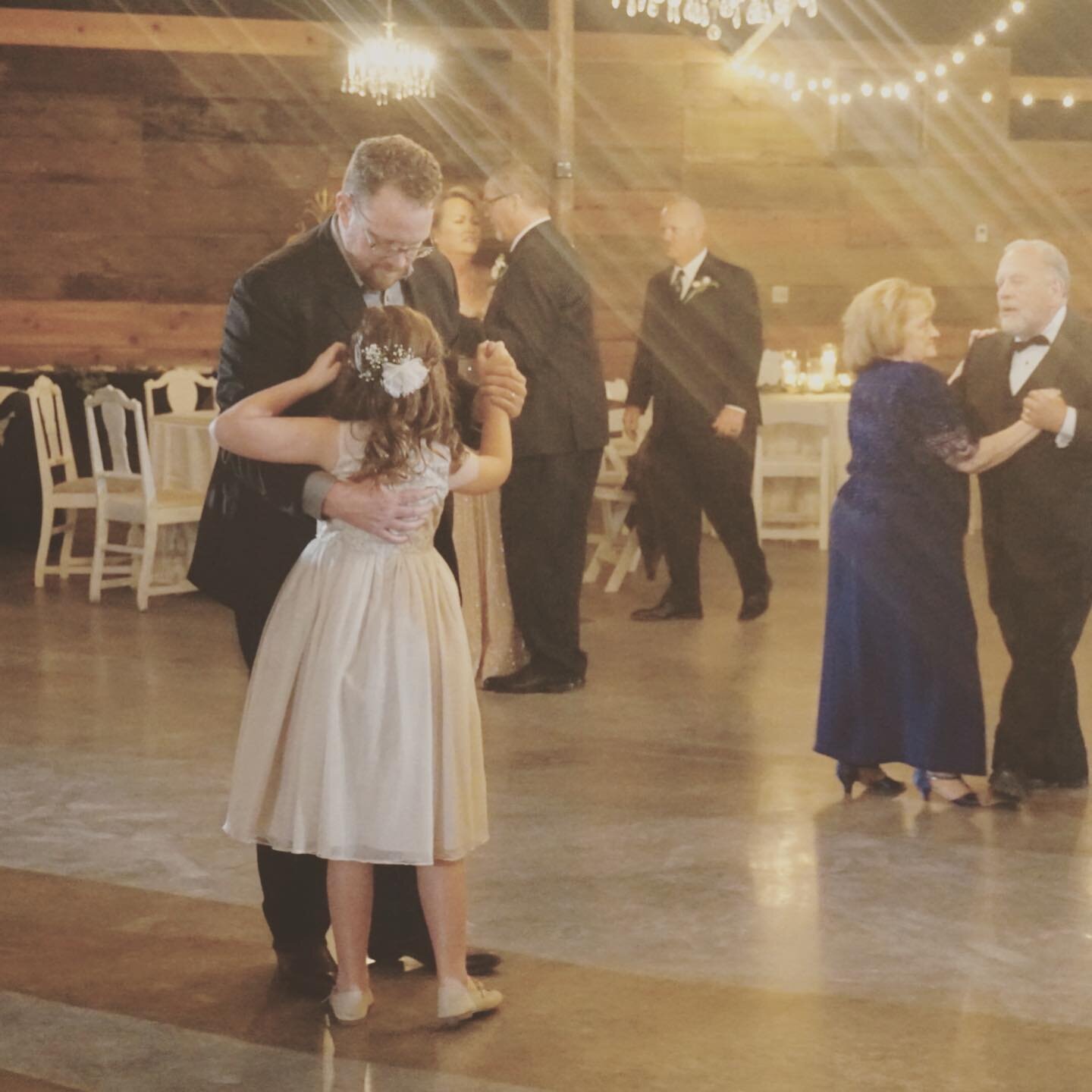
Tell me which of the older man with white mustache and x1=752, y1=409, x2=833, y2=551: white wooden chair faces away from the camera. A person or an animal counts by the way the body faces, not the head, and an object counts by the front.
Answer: the white wooden chair

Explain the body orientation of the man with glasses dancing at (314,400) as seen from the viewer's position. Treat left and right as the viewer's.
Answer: facing the viewer and to the right of the viewer

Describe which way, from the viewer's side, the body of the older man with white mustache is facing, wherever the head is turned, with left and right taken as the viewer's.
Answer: facing the viewer and to the left of the viewer

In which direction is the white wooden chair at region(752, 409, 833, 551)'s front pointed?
away from the camera

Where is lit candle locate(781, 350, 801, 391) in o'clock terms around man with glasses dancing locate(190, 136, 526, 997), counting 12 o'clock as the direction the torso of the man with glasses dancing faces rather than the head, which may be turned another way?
The lit candle is roughly at 8 o'clock from the man with glasses dancing.

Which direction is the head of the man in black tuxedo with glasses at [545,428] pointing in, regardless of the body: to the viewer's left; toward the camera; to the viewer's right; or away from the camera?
to the viewer's left

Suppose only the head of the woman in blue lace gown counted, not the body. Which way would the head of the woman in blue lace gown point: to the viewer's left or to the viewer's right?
to the viewer's right

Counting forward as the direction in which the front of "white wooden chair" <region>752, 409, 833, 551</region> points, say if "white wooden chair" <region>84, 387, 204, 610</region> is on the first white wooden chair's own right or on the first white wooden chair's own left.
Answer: on the first white wooden chair's own left

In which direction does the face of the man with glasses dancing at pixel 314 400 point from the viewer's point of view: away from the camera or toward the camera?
toward the camera

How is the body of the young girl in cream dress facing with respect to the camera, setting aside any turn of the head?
away from the camera

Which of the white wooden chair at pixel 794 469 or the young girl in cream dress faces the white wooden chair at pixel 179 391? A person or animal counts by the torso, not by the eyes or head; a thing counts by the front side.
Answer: the young girl in cream dress

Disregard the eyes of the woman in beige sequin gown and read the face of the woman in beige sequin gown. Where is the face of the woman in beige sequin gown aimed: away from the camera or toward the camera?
toward the camera

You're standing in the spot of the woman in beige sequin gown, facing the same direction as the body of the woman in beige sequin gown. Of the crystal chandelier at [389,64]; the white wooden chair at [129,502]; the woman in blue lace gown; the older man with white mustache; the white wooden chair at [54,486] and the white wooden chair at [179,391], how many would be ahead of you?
2

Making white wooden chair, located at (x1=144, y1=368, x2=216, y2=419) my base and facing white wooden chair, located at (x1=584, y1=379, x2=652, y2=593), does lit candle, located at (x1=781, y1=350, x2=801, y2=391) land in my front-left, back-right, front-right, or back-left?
front-left

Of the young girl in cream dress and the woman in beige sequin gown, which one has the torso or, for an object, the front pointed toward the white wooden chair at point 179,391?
the young girl in cream dress
